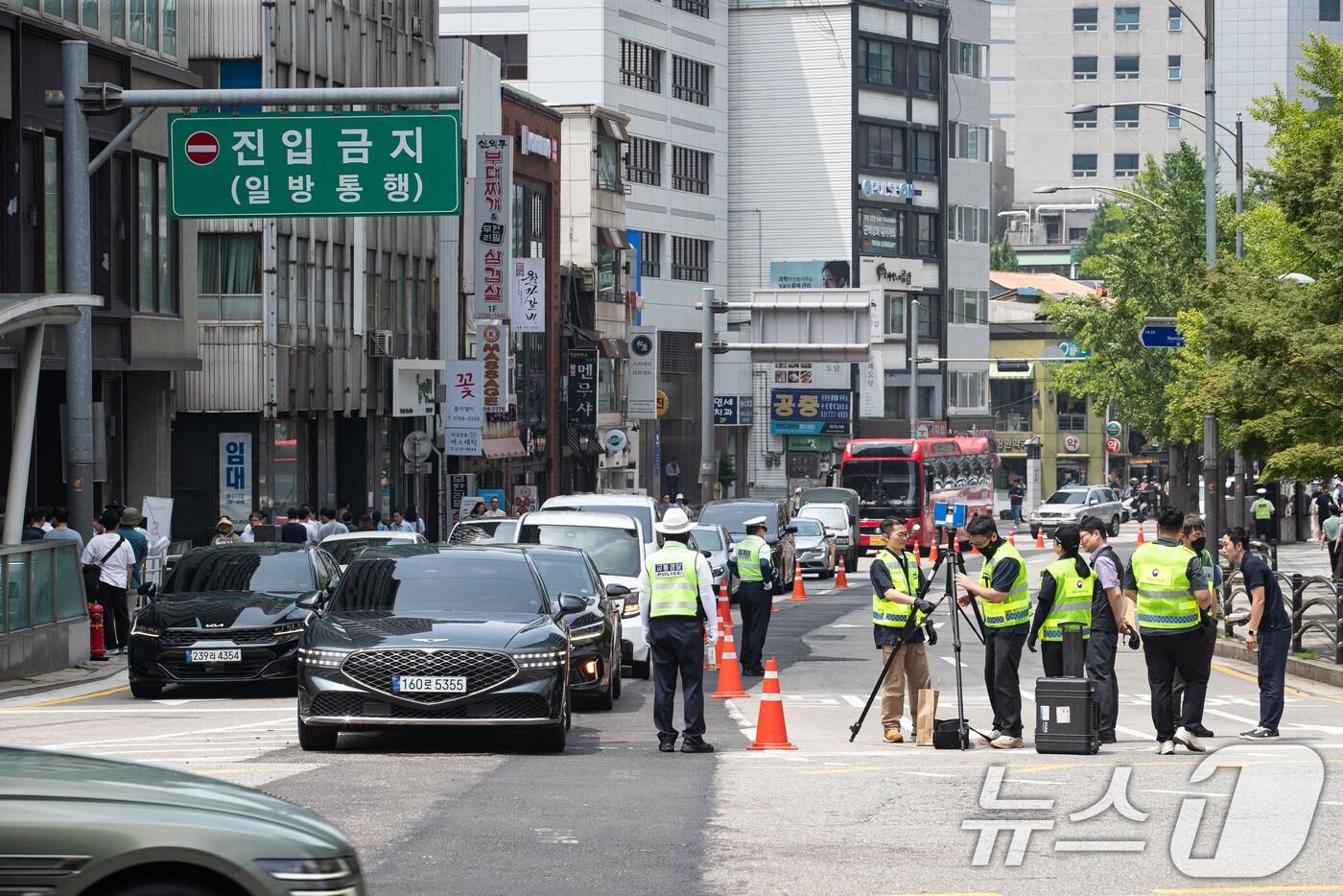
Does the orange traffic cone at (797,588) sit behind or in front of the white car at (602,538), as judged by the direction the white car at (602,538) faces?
behind

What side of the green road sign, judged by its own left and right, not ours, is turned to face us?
front

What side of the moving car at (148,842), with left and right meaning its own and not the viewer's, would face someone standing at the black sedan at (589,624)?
left

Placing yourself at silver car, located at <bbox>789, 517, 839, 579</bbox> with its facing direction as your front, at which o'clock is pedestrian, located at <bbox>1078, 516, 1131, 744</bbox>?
The pedestrian is roughly at 12 o'clock from the silver car.

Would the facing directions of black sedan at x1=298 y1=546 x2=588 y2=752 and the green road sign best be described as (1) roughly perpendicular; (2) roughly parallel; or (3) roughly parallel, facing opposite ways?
roughly parallel

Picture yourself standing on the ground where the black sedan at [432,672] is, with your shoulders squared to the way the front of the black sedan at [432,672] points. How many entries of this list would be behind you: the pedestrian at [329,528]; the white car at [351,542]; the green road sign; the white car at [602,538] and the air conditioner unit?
5

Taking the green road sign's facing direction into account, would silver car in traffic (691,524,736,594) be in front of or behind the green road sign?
behind

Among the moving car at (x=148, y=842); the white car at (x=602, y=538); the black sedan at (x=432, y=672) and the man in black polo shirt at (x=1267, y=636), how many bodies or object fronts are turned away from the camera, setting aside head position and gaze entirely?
0

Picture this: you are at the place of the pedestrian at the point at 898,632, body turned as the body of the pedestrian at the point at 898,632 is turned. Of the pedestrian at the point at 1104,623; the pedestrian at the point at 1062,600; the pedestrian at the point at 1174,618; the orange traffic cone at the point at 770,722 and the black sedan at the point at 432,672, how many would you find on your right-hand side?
2

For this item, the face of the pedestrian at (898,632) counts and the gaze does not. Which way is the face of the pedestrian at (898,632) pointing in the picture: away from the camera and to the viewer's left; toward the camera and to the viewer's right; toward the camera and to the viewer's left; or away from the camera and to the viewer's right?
toward the camera and to the viewer's right

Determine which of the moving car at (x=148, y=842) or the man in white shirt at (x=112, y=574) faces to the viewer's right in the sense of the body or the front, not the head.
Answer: the moving car

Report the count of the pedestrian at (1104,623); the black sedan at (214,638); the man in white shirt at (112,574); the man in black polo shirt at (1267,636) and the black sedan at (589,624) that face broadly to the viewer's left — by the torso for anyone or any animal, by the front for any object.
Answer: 2

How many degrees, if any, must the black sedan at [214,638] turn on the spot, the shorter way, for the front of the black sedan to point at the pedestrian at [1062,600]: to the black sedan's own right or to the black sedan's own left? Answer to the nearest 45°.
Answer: approximately 45° to the black sedan's own left

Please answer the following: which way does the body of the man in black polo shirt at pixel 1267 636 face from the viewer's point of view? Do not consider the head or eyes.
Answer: to the viewer's left

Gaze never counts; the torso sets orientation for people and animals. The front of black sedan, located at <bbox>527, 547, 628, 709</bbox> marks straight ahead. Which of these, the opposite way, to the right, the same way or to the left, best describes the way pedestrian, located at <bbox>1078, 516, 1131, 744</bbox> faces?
to the right

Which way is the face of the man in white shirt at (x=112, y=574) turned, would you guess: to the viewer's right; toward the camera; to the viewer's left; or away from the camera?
away from the camera

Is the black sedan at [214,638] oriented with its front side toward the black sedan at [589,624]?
no
